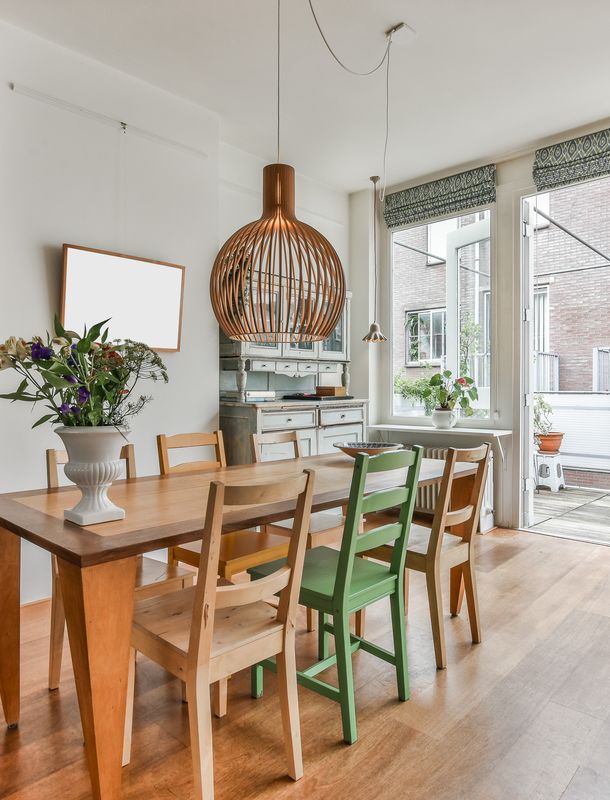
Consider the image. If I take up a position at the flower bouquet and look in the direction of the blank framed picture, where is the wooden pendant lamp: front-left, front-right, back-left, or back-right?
front-right

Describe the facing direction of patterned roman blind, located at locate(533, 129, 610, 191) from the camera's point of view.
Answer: facing the viewer and to the left of the viewer

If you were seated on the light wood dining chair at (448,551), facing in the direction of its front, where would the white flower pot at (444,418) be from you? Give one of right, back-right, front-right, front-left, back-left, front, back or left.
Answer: front-right

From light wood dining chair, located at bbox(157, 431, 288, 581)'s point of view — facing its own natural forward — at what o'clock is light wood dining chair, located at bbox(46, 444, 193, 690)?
light wood dining chair, located at bbox(46, 444, 193, 690) is roughly at 4 o'clock from light wood dining chair, located at bbox(157, 431, 288, 581).

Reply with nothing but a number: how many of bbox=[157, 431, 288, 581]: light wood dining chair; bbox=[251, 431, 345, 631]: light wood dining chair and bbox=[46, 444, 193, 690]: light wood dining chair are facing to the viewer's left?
0

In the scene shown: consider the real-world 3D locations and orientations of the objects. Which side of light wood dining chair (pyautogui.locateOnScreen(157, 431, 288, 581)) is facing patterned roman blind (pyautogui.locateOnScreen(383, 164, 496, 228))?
left

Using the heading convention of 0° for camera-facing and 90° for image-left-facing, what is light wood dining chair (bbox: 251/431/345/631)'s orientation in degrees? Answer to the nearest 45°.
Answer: approximately 315°

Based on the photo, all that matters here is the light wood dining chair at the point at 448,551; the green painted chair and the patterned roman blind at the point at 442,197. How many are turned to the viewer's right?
0

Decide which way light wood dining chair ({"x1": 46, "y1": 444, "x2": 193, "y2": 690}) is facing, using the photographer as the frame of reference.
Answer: facing the viewer and to the right of the viewer

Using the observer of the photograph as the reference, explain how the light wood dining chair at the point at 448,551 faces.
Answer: facing away from the viewer and to the left of the viewer

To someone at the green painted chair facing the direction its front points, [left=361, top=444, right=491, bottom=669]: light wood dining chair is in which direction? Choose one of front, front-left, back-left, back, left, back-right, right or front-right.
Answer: right

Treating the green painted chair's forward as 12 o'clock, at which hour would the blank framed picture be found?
The blank framed picture is roughly at 12 o'clock from the green painted chair.

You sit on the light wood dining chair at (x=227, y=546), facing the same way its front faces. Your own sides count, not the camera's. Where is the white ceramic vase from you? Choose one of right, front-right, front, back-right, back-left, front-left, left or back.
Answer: right

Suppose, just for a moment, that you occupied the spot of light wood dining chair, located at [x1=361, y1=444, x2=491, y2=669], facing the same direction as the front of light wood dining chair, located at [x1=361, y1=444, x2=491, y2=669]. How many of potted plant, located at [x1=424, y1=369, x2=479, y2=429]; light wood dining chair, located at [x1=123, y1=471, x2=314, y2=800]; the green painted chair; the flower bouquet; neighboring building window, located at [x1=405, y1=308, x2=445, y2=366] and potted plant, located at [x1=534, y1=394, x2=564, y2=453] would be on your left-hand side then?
3

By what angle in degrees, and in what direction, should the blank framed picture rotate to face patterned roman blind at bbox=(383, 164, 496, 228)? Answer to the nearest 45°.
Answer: approximately 45° to its left

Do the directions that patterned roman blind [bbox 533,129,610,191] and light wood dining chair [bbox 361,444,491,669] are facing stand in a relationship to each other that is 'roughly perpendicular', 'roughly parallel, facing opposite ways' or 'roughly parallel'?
roughly perpendicular
